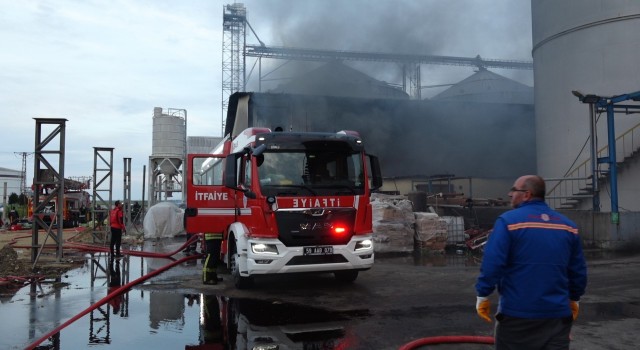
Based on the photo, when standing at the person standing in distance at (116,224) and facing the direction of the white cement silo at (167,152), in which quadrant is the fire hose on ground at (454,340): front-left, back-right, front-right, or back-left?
back-right

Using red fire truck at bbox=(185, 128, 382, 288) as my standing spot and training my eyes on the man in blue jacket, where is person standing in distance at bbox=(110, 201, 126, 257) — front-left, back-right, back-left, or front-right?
back-right

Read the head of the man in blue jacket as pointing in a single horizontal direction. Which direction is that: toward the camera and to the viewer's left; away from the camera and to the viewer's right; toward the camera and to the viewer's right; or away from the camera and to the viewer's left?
away from the camera and to the viewer's left
